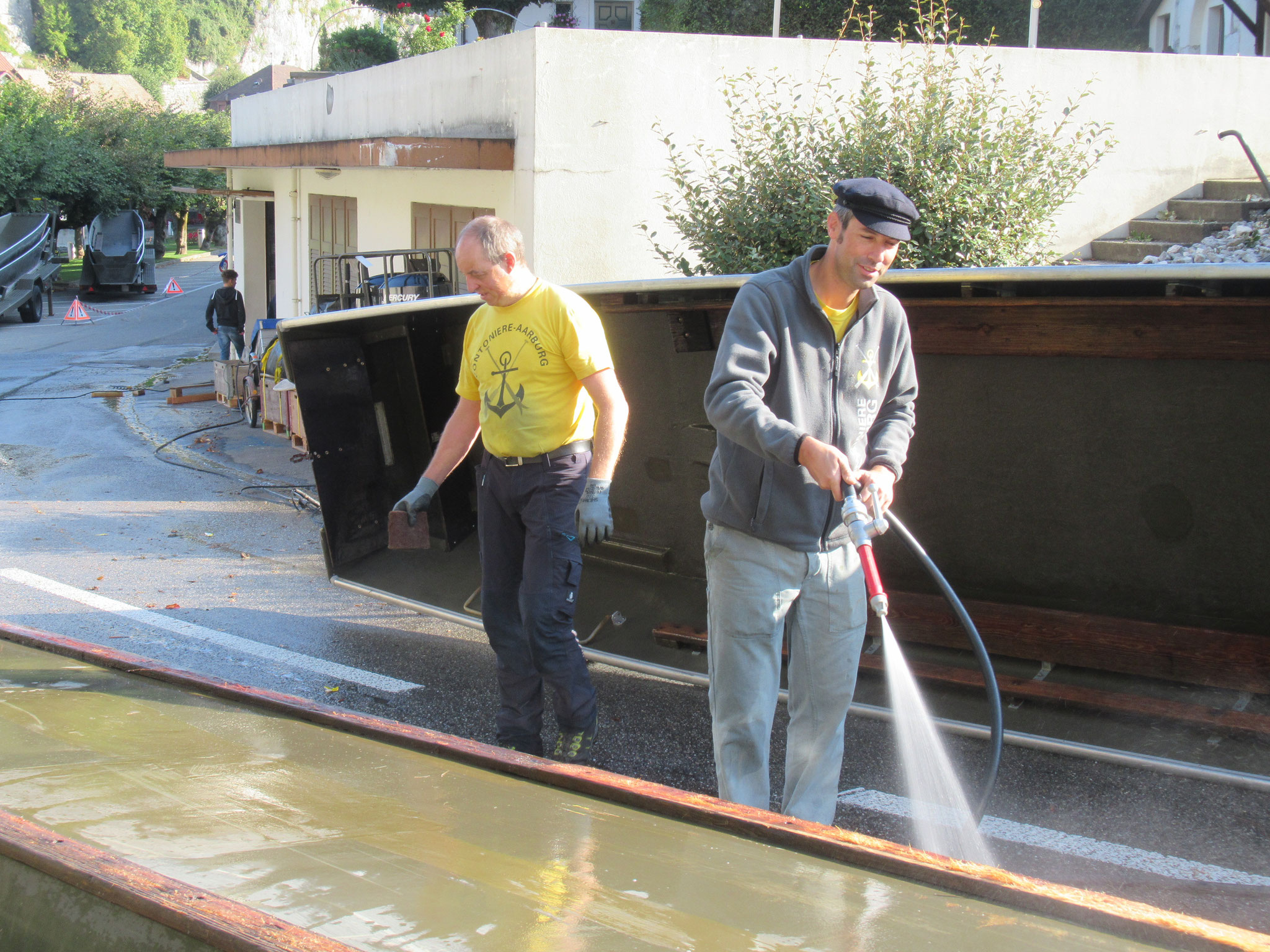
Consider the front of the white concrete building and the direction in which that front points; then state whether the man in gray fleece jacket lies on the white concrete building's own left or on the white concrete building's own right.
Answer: on the white concrete building's own left

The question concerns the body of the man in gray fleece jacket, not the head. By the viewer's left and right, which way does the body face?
facing the viewer and to the right of the viewer

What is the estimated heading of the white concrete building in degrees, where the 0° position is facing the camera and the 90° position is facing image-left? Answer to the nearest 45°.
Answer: approximately 45°

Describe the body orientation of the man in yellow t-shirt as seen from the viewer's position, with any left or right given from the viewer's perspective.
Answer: facing the viewer and to the left of the viewer

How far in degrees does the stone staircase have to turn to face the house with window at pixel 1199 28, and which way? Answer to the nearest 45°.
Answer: approximately 135° to its right

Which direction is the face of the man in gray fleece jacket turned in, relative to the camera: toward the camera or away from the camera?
toward the camera
